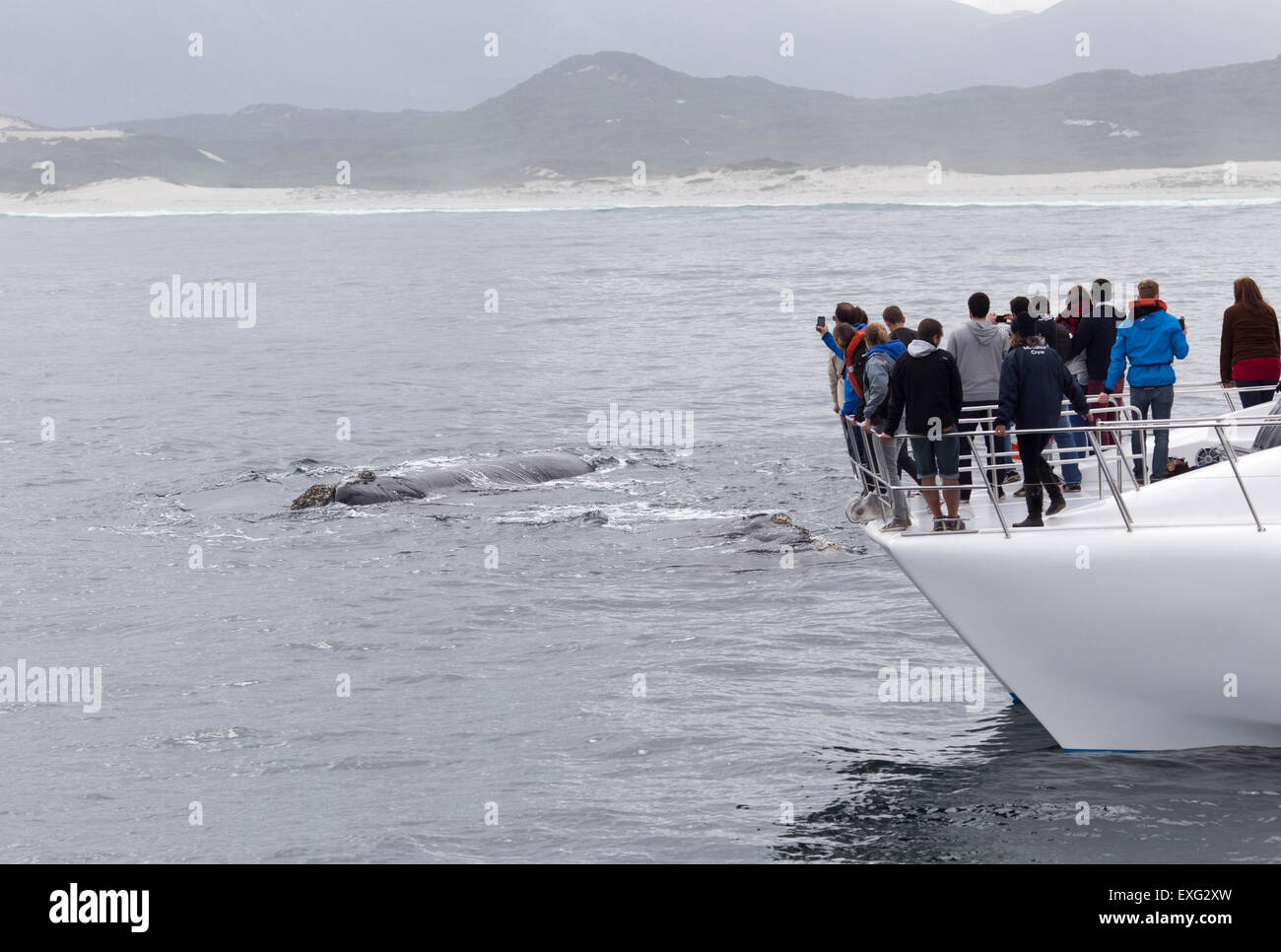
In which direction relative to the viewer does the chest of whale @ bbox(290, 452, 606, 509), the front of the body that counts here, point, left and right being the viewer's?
facing to the left of the viewer
